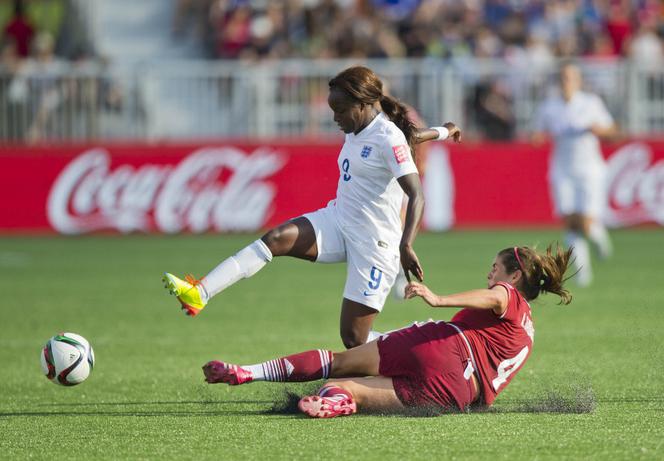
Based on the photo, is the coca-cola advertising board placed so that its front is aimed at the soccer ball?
yes

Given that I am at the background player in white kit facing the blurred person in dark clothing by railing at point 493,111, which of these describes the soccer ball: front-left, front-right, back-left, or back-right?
back-left

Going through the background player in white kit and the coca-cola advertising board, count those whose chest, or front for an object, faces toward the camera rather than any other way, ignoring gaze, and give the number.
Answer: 2

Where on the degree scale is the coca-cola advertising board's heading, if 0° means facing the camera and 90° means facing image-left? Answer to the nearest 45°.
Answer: approximately 0°

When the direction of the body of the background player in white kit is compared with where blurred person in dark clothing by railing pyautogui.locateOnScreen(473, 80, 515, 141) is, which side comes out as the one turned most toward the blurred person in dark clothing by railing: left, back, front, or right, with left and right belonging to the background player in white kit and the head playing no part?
back

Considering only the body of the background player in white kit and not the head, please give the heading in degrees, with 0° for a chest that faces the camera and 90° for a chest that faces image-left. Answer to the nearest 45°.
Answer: approximately 0°

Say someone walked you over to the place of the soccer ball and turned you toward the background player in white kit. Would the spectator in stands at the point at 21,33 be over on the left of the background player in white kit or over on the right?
left
